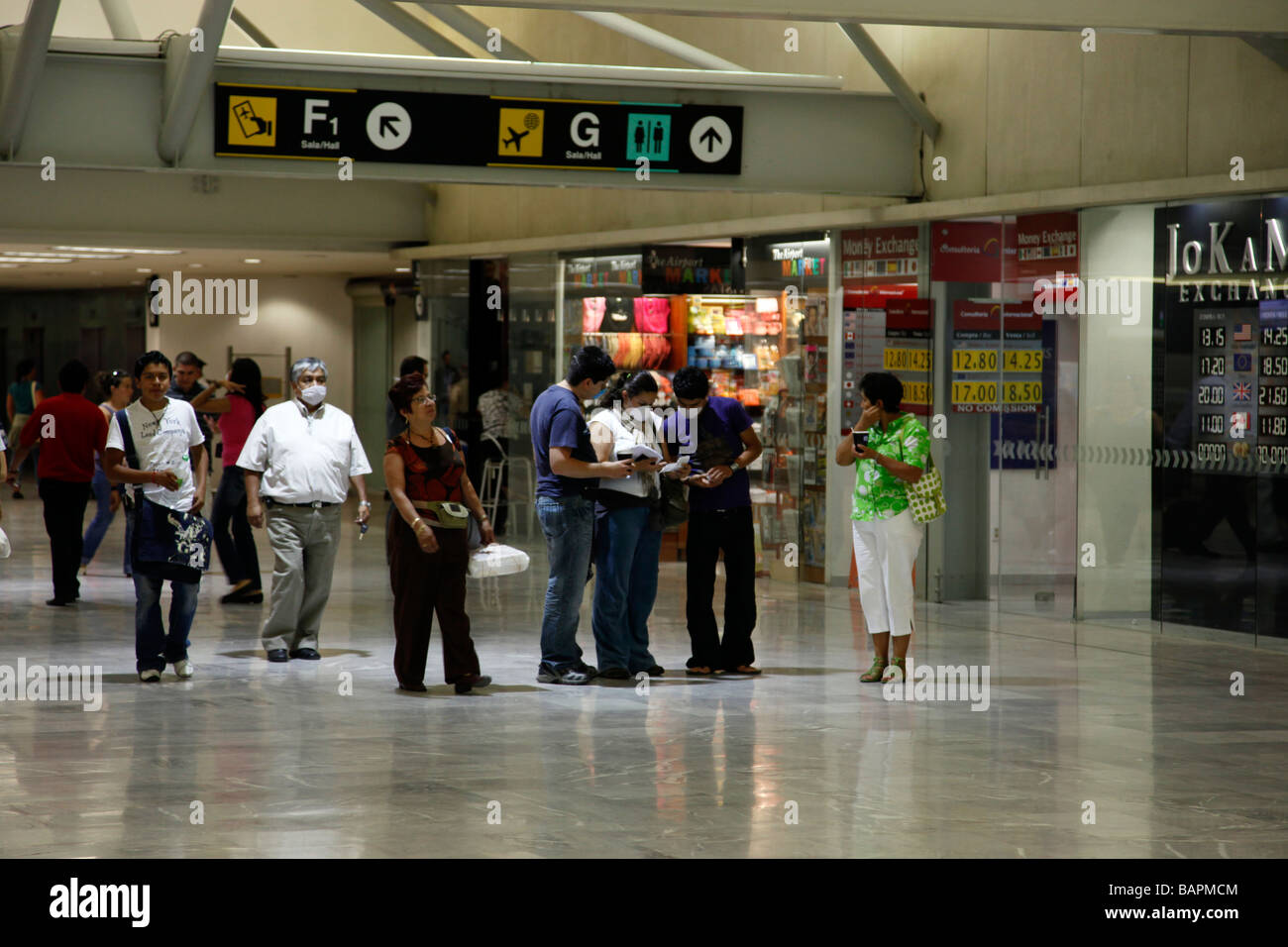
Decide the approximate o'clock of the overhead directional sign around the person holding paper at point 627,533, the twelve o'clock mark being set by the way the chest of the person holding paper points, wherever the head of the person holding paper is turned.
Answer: The overhead directional sign is roughly at 7 o'clock from the person holding paper.

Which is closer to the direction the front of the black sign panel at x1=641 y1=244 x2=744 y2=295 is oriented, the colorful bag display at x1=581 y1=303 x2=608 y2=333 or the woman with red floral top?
the woman with red floral top

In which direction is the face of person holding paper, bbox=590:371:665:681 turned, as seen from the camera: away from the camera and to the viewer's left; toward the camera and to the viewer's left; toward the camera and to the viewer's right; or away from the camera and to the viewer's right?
toward the camera and to the viewer's right

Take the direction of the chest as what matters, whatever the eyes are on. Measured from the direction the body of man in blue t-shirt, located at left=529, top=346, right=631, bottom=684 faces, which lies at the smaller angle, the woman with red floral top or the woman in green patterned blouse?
the woman in green patterned blouse

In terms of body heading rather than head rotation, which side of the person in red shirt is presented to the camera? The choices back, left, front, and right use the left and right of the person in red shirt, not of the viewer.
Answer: back

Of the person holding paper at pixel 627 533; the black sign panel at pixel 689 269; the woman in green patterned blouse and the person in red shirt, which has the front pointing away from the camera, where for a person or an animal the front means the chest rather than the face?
the person in red shirt

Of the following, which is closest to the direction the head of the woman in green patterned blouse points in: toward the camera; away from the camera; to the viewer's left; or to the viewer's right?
to the viewer's left

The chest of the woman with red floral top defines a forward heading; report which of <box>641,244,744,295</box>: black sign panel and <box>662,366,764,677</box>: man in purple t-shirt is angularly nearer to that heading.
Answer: the man in purple t-shirt

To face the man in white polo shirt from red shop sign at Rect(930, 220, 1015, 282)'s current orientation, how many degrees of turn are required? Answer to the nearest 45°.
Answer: approximately 45° to its right

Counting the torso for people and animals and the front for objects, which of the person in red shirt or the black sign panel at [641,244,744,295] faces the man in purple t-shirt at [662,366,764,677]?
the black sign panel

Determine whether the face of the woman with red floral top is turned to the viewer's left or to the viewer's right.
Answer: to the viewer's right
